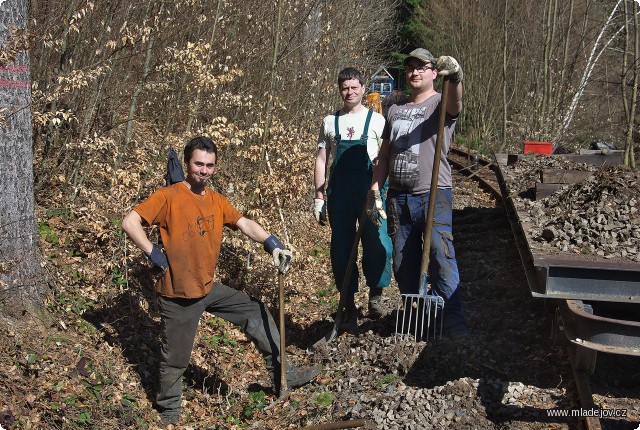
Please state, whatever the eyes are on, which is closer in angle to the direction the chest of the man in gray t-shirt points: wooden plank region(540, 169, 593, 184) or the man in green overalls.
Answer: the man in green overalls

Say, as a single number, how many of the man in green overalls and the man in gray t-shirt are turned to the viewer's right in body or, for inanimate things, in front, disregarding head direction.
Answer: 0

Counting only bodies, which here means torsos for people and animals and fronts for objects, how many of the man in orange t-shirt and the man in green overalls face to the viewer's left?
0

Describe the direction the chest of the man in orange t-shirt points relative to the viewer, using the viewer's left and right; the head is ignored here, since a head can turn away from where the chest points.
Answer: facing the viewer and to the right of the viewer

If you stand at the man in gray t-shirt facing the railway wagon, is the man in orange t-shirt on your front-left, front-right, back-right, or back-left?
back-right

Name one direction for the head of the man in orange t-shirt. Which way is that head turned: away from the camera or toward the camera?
toward the camera

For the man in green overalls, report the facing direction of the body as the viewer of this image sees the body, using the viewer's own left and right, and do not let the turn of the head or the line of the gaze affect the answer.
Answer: facing the viewer

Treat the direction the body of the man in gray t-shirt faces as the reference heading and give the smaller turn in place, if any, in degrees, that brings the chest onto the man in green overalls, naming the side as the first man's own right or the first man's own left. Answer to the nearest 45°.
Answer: approximately 90° to the first man's own right

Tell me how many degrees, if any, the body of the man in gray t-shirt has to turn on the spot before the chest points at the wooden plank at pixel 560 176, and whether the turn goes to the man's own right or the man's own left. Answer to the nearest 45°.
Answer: approximately 180°

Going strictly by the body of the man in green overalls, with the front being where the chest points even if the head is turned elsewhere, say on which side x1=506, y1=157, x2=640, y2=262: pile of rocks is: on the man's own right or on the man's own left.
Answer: on the man's own left

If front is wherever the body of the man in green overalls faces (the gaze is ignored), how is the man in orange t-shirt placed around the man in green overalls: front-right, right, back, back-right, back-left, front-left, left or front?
front-right

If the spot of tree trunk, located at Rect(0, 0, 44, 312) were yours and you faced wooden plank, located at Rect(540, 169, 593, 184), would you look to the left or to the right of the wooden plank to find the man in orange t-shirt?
right

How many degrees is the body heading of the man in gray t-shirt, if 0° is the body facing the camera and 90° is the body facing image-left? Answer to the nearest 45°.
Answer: approximately 45°
